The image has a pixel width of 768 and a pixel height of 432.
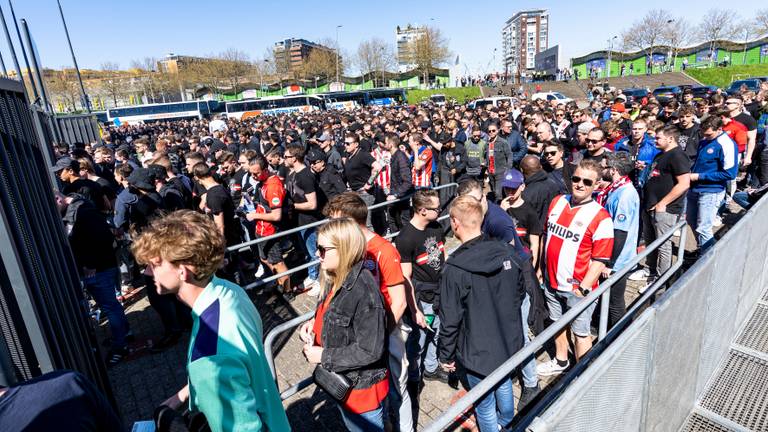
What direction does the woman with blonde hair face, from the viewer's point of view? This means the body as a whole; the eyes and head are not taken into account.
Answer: to the viewer's left

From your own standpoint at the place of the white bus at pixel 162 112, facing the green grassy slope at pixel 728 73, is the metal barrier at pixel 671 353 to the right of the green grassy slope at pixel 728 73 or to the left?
right

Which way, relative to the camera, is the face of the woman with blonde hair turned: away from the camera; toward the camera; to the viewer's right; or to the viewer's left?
to the viewer's left

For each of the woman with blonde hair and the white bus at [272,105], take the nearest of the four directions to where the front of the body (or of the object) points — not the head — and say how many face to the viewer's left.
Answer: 1

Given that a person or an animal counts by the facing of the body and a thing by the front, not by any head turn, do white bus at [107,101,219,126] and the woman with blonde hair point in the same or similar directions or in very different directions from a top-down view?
very different directions
